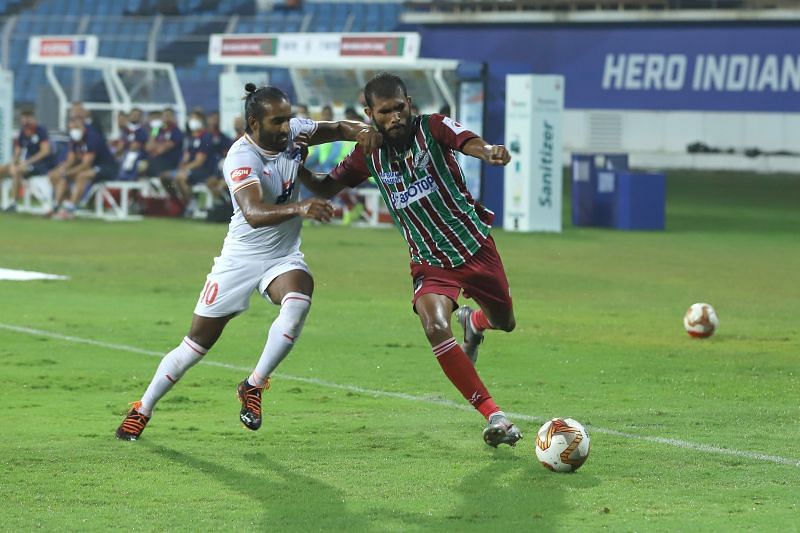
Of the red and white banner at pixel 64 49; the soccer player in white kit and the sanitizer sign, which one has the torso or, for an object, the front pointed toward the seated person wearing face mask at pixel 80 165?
the red and white banner

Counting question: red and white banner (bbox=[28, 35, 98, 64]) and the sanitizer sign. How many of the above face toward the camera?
2

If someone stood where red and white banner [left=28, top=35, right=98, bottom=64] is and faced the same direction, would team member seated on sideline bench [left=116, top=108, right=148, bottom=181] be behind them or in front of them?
in front

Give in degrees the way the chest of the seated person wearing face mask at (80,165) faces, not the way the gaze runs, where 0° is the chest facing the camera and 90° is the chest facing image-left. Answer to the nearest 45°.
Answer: approximately 45°

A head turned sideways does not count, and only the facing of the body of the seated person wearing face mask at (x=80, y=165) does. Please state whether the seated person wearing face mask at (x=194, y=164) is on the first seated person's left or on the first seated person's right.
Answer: on the first seated person's left

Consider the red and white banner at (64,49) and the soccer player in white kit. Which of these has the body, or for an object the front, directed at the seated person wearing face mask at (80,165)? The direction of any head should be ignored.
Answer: the red and white banner

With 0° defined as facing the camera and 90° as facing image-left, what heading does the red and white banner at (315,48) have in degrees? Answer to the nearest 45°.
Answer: approximately 0°

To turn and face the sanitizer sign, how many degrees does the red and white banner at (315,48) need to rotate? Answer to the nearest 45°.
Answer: approximately 45° to its left

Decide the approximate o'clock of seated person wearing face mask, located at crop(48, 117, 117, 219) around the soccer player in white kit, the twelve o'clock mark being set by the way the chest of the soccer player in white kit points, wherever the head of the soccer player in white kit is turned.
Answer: The seated person wearing face mask is roughly at 7 o'clock from the soccer player in white kit.

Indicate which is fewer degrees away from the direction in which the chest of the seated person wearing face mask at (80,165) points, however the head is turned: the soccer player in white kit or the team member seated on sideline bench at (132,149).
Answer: the soccer player in white kit
